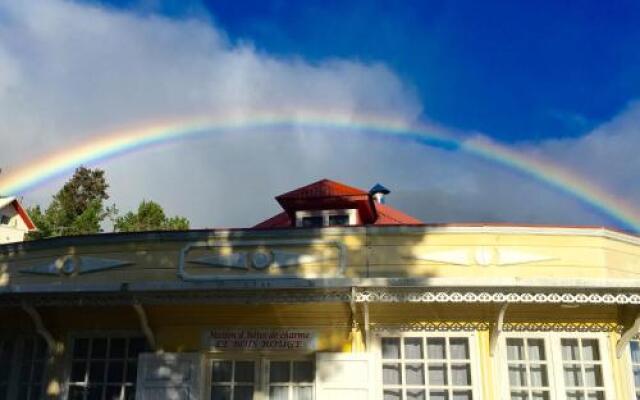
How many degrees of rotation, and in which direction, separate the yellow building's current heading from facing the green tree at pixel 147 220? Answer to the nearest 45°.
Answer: approximately 180°

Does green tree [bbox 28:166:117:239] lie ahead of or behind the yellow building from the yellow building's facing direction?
behind

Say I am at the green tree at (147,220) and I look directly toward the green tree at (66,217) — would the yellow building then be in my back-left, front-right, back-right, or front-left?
back-left

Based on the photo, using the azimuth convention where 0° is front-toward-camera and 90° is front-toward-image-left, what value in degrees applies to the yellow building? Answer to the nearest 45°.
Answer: approximately 0°
